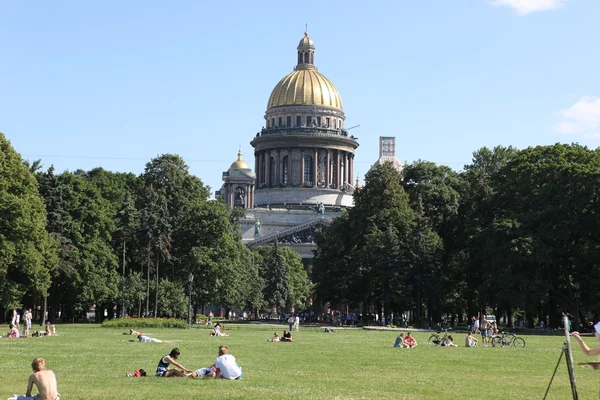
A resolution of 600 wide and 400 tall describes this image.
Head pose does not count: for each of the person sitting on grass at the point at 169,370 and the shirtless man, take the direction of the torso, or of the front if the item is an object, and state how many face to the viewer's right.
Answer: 1

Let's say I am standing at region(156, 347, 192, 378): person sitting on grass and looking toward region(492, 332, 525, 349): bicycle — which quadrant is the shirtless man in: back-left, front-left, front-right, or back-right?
back-right

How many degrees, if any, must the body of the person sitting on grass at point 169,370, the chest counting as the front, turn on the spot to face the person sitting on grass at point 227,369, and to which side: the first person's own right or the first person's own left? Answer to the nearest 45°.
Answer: approximately 45° to the first person's own right

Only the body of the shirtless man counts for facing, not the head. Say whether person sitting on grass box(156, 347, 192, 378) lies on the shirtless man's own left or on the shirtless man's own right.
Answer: on the shirtless man's own right

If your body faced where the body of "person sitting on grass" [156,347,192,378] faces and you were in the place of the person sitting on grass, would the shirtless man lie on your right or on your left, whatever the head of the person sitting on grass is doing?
on your right

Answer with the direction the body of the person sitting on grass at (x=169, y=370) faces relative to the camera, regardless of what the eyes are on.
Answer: to the viewer's right

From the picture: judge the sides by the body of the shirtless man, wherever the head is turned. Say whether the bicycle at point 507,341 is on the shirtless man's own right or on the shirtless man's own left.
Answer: on the shirtless man's own right

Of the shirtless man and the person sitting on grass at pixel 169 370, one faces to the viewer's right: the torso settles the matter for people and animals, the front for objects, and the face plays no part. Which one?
the person sitting on grass

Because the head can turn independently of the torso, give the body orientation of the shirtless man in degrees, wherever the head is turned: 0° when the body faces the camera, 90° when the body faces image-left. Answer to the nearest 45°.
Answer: approximately 135°

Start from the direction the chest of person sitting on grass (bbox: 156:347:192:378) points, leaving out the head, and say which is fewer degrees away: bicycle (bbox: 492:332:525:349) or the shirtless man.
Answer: the bicycle

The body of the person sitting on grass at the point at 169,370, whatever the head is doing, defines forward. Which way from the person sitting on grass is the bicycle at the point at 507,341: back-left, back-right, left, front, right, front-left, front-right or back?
front-left
